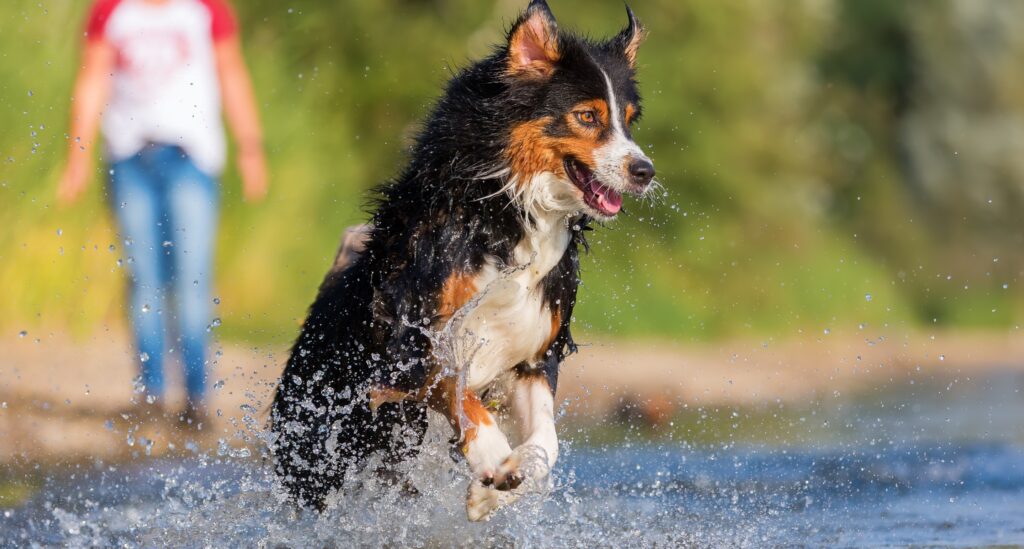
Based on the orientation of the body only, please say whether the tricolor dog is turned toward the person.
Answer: no

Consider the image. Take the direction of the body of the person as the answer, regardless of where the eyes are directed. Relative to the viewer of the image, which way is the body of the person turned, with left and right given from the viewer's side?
facing the viewer

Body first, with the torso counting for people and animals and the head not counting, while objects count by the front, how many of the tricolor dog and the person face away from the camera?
0

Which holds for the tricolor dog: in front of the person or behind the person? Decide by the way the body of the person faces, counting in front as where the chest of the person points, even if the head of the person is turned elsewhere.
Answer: in front

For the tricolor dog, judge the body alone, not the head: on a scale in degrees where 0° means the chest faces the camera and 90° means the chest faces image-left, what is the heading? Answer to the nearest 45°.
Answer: approximately 315°
